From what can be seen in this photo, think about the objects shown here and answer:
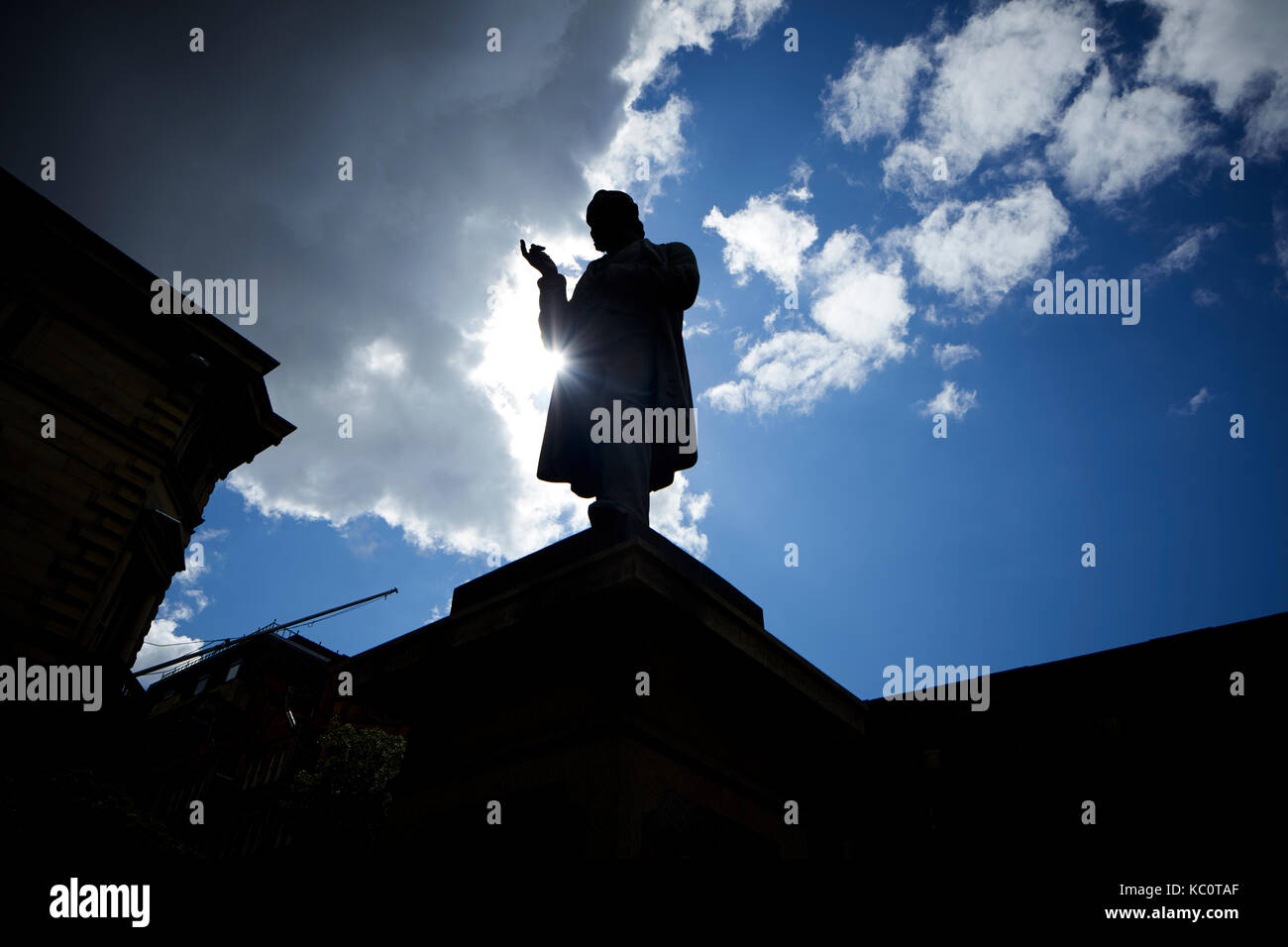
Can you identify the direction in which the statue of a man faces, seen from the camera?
facing the viewer and to the left of the viewer

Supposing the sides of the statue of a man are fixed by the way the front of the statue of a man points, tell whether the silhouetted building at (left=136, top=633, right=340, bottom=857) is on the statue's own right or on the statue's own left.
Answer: on the statue's own right
